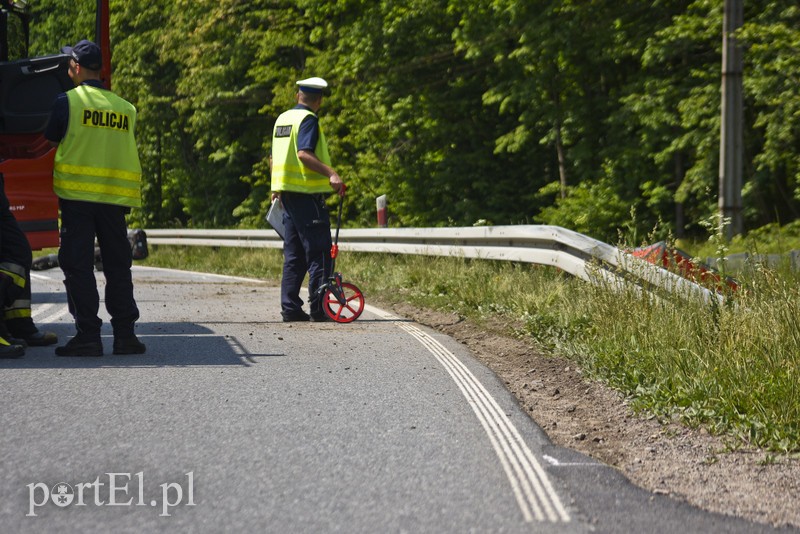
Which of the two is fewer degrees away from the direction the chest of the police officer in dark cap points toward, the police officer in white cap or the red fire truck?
the red fire truck

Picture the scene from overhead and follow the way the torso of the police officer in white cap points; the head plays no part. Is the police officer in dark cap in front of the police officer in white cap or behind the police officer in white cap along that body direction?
behind

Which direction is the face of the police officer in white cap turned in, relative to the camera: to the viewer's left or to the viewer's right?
to the viewer's right

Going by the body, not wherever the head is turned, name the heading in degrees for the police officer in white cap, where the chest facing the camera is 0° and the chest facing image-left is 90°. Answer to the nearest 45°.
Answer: approximately 225°

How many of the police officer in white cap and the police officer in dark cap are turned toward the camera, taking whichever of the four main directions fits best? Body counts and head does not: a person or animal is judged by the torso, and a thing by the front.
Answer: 0

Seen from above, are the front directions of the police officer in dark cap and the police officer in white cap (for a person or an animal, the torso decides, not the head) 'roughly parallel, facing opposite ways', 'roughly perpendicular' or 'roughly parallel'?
roughly perpendicular

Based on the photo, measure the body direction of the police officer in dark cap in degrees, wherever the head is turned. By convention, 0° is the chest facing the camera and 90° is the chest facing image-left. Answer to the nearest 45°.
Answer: approximately 135°

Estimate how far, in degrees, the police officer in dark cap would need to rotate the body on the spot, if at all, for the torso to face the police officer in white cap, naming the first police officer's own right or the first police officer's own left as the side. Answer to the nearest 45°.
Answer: approximately 90° to the first police officer's own right

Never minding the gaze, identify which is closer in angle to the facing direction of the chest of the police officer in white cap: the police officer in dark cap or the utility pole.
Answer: the utility pole

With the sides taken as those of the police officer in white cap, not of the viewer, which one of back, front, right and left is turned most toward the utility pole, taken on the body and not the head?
front

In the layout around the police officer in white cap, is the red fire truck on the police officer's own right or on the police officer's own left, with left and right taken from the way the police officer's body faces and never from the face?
on the police officer's own left

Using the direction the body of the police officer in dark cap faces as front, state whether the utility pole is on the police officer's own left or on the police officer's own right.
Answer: on the police officer's own right
